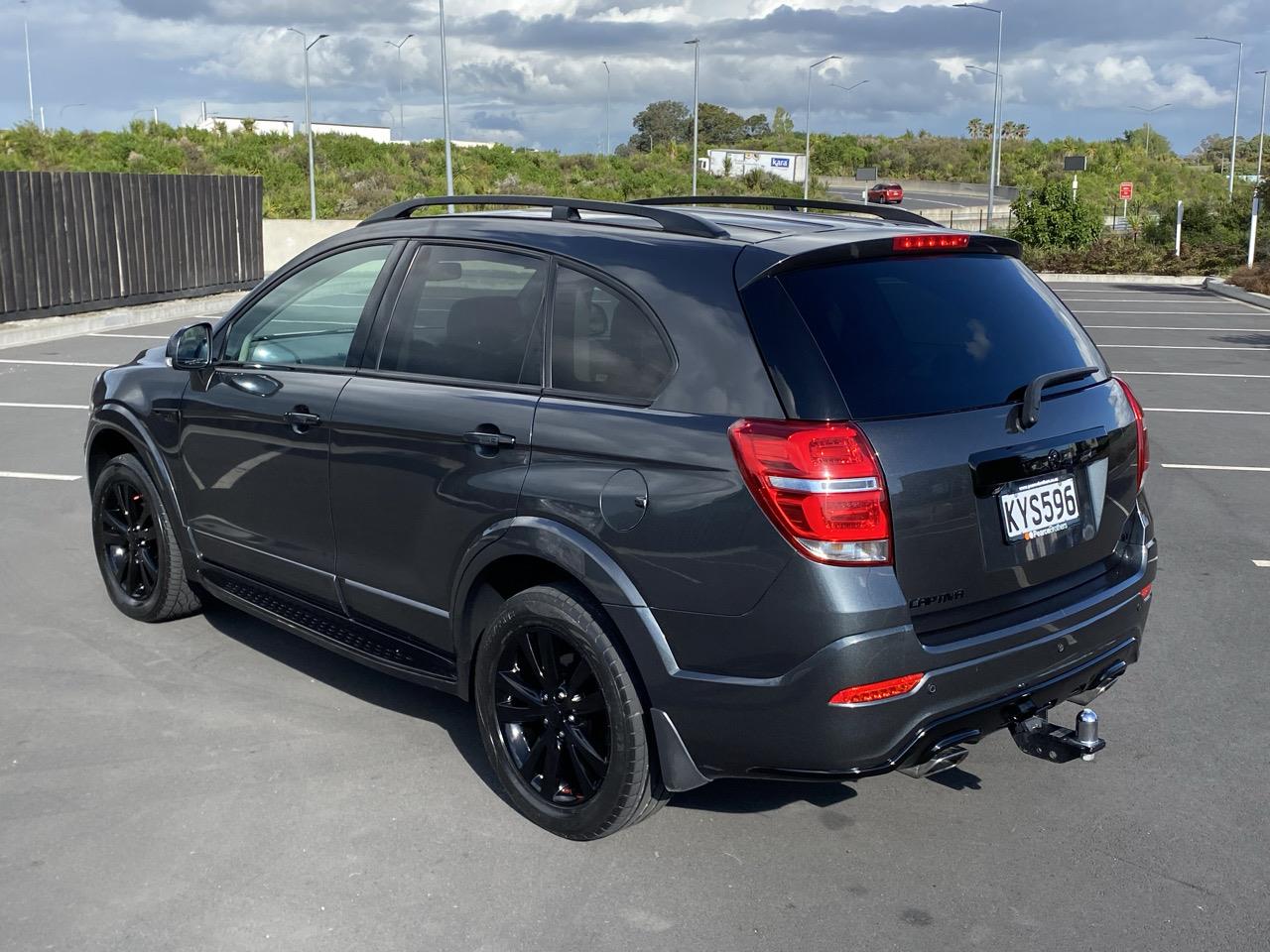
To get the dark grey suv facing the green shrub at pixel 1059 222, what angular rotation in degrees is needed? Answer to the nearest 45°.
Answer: approximately 45° to its right

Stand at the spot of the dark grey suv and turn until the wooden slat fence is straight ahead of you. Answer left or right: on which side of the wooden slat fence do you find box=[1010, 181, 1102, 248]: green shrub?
right

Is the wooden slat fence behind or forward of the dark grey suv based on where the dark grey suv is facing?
forward

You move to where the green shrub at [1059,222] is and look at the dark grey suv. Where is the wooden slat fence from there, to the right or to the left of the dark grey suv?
right

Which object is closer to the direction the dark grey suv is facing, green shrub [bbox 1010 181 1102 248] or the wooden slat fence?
the wooden slat fence

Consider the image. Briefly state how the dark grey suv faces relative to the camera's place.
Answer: facing away from the viewer and to the left of the viewer
